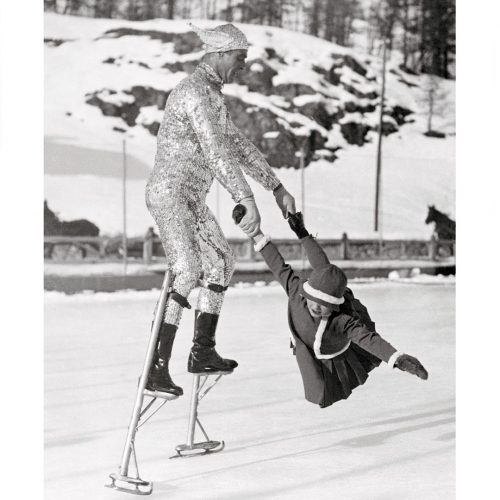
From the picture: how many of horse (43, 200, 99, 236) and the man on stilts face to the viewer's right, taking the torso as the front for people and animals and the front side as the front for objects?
1

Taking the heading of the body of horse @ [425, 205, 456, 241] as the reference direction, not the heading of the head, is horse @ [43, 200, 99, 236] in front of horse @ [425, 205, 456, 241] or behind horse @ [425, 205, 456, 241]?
in front

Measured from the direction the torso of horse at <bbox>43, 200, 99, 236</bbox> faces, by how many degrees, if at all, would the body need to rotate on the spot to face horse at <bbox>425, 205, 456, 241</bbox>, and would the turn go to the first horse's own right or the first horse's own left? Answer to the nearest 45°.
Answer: approximately 180°

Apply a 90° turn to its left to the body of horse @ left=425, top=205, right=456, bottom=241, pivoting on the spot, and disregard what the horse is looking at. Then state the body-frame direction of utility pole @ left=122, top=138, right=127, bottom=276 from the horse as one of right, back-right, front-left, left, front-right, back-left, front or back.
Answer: front-right

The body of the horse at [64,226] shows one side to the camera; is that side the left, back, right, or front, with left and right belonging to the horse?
left

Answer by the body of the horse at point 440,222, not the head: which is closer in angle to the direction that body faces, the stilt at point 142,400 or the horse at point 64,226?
the horse

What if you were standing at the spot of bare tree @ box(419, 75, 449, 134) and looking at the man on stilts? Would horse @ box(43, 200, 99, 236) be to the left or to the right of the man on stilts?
right

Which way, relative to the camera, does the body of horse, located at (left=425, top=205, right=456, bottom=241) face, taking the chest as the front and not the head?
to the viewer's left

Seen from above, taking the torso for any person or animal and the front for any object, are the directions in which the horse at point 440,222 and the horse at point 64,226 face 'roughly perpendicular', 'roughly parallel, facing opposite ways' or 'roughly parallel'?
roughly parallel

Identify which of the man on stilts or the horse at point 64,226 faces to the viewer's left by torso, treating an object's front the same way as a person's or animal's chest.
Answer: the horse

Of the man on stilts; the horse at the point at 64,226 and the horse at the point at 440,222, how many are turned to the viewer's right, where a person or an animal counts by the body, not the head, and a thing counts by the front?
1

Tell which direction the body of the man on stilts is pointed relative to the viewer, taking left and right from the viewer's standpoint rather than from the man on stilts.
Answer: facing to the right of the viewer

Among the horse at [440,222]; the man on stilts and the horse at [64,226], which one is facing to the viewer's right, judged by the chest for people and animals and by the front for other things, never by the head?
the man on stilts

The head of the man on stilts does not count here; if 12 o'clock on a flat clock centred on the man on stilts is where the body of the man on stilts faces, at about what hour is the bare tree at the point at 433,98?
The bare tree is roughly at 10 o'clock from the man on stilts.

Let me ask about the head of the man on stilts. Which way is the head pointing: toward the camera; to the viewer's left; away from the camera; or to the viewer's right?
to the viewer's right

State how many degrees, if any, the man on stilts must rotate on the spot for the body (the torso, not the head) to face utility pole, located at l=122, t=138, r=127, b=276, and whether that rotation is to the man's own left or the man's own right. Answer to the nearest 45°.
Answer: approximately 90° to the man's own left
